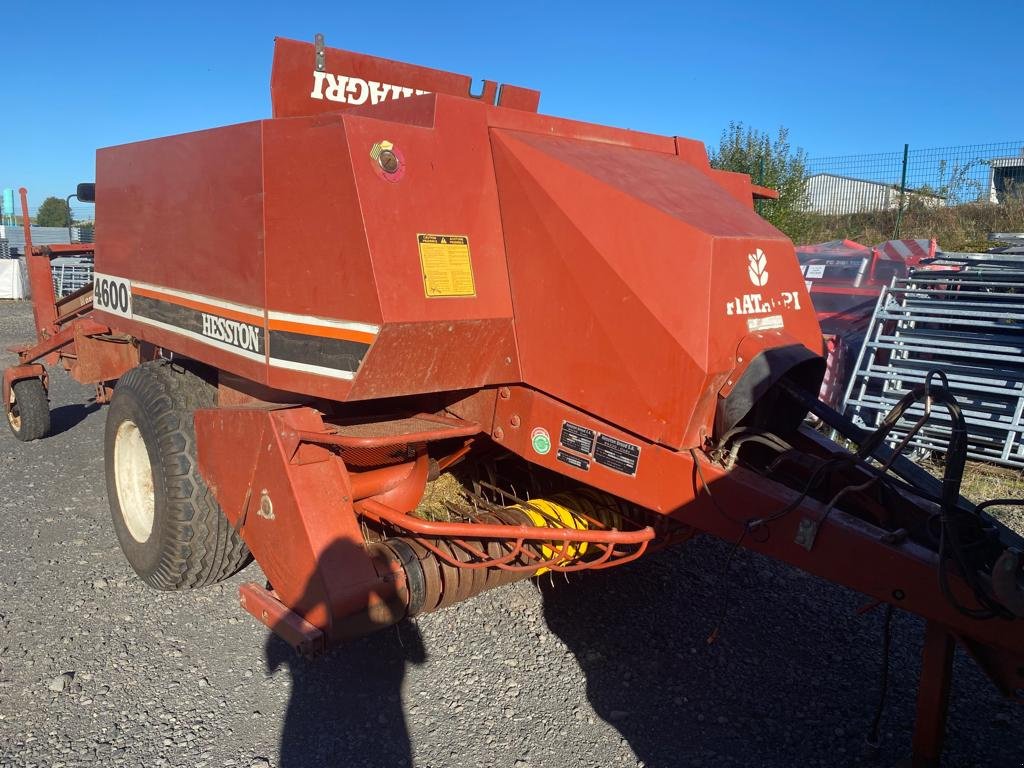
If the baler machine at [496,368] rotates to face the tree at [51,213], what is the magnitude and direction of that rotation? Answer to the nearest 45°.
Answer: approximately 180°

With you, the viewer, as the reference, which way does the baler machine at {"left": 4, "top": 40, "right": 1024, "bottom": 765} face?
facing the viewer and to the right of the viewer

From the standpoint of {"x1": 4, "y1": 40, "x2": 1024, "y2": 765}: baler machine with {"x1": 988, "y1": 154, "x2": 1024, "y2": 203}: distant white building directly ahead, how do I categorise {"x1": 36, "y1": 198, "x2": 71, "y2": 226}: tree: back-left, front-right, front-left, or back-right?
front-left

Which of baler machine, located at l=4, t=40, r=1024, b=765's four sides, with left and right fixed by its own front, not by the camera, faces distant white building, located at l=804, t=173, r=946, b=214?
left

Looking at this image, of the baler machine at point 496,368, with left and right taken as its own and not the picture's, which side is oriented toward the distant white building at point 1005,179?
left

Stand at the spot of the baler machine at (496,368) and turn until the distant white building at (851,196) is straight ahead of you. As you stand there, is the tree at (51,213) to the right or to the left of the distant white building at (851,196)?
left
